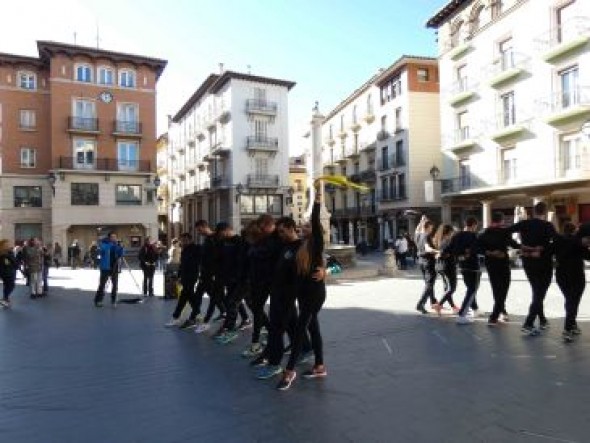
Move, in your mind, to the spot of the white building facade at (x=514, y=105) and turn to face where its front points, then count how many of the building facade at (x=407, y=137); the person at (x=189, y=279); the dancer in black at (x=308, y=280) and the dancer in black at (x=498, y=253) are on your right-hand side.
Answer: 1

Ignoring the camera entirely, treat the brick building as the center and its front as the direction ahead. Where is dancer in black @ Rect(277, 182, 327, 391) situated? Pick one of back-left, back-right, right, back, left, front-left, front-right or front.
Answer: front

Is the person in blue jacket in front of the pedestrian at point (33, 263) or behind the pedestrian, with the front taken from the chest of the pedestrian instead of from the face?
in front

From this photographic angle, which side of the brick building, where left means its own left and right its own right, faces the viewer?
front

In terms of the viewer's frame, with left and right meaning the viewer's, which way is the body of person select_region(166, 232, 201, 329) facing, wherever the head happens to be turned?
facing the viewer and to the left of the viewer

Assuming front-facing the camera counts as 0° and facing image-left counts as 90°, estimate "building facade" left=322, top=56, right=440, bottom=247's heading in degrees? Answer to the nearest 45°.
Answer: approximately 45°

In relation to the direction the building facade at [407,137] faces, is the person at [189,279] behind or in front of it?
in front

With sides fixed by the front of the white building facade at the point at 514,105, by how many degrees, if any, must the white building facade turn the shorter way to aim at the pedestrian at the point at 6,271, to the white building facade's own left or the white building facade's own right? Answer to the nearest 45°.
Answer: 0° — it already faces them

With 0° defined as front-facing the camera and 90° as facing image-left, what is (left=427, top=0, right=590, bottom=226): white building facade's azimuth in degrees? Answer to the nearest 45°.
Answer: approximately 45°

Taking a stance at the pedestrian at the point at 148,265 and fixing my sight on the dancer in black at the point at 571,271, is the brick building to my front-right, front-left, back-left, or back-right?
back-left

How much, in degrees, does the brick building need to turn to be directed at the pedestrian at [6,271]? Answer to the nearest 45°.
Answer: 0° — it already faces them

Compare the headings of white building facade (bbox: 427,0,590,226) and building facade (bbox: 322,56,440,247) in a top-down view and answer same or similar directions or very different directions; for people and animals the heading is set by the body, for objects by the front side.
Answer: same or similar directions

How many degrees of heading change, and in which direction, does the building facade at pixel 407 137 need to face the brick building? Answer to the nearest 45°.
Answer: approximately 45° to its right

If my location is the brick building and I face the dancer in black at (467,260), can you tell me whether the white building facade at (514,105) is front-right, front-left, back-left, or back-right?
front-left

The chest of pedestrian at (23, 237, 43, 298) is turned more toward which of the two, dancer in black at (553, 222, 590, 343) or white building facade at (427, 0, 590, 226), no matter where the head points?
the dancer in black

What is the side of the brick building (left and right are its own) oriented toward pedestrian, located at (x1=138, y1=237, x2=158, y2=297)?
front
